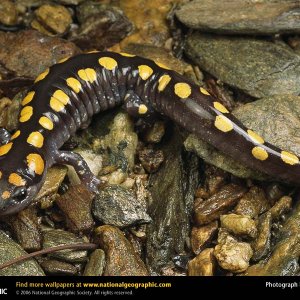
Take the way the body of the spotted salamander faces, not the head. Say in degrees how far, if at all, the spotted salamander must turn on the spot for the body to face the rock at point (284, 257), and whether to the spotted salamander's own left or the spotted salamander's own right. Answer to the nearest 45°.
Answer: approximately 90° to the spotted salamander's own left

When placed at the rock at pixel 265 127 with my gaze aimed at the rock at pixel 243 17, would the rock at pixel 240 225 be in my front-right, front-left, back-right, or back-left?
back-left

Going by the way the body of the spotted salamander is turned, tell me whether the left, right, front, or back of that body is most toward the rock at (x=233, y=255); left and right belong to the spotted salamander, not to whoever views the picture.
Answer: left

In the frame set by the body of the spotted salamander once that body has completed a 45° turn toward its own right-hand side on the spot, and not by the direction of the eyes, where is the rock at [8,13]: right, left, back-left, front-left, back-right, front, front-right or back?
front-right

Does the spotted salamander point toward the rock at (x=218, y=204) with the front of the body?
no

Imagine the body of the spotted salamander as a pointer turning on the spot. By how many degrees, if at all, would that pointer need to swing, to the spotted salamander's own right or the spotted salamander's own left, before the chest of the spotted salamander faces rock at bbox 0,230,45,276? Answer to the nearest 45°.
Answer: approximately 45° to the spotted salamander's own left

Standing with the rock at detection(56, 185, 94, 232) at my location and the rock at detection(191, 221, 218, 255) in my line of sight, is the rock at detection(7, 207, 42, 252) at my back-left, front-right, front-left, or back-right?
back-right

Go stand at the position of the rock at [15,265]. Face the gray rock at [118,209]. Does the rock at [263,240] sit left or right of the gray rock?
right

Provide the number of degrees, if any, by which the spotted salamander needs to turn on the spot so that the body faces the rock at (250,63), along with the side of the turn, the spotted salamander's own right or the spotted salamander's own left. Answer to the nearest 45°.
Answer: approximately 180°

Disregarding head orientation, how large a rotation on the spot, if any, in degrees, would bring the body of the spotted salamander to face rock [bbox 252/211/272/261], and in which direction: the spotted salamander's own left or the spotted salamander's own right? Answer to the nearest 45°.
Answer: approximately 90° to the spotted salamander's own left

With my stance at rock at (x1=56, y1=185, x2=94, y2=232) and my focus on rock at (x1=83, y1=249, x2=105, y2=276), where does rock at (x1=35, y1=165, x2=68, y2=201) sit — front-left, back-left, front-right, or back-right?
back-right

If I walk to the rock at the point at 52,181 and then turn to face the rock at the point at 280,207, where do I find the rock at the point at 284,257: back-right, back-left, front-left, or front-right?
front-right

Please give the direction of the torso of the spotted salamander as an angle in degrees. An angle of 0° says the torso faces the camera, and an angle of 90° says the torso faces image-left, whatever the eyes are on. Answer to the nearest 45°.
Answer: approximately 45°

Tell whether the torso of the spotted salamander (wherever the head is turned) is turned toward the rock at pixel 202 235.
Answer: no

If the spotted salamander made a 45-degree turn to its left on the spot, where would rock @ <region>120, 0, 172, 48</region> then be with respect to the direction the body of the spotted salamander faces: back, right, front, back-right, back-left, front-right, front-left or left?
back

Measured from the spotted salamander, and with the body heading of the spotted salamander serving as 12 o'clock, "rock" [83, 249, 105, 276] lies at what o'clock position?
The rock is roughly at 10 o'clock from the spotted salamander.

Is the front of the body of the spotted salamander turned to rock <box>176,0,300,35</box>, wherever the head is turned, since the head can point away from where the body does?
no
